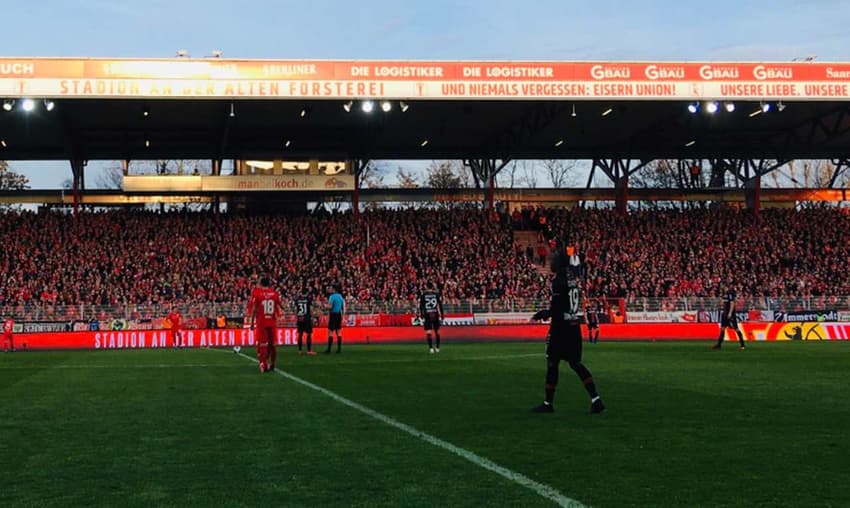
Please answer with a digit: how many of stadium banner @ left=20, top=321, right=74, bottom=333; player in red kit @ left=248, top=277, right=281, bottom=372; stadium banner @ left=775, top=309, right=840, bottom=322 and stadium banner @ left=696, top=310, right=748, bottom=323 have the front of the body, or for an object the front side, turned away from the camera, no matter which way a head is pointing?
1

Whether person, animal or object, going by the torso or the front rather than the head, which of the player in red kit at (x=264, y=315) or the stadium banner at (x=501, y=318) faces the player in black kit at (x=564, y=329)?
the stadium banner

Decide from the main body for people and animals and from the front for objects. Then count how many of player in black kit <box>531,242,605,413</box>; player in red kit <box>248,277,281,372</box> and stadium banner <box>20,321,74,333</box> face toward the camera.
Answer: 1

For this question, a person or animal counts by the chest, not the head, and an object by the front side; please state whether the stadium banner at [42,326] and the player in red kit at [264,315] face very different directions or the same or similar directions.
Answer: very different directions

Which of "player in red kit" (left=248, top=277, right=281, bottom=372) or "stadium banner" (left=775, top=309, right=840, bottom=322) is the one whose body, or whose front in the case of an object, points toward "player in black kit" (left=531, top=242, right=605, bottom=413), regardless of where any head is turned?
the stadium banner

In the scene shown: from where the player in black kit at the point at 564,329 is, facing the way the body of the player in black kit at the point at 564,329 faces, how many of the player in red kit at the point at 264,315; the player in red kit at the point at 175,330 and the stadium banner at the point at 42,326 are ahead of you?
3

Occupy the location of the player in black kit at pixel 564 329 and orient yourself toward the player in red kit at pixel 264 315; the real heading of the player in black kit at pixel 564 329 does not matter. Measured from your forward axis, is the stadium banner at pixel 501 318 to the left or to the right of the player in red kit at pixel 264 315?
right

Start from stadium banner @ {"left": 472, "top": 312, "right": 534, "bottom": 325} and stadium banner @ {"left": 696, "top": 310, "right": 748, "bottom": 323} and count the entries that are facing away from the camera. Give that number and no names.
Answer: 0

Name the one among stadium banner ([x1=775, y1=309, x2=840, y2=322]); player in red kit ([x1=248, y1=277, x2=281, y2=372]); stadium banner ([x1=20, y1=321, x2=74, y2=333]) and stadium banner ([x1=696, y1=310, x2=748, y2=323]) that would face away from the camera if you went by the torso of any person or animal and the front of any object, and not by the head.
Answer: the player in red kit

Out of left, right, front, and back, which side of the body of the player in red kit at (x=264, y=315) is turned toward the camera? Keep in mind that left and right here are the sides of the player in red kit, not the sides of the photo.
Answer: back

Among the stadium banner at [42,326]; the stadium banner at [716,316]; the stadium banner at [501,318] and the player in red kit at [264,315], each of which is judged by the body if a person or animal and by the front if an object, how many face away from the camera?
1

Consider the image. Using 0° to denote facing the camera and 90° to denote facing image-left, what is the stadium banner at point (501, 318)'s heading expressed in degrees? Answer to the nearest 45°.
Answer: approximately 0°

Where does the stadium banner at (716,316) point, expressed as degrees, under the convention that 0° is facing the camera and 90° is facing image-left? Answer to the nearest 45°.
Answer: approximately 0°

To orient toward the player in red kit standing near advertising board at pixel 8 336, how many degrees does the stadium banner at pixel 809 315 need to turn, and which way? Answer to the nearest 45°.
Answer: approximately 45° to its right
